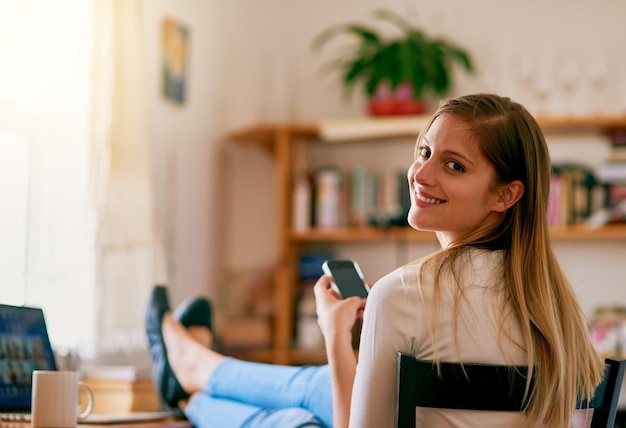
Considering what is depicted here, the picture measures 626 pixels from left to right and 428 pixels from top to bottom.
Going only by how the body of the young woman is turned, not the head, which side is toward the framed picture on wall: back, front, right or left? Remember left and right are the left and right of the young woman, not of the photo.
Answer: front

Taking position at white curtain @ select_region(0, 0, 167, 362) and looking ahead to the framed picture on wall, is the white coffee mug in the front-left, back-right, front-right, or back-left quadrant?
back-right

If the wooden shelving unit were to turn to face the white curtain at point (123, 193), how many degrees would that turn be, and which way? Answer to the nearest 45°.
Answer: approximately 45° to its right

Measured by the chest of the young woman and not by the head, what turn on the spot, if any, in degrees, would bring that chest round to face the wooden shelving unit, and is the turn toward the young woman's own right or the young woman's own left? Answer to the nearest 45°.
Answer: approximately 45° to the young woman's own right

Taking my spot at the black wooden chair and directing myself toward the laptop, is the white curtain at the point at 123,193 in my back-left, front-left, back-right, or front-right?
front-right

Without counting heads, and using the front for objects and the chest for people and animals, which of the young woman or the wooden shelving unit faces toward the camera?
the wooden shelving unit

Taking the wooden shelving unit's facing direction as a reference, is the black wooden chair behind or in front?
in front

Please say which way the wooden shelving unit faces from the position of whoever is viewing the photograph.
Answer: facing the viewer

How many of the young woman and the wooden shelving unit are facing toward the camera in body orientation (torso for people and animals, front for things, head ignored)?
1

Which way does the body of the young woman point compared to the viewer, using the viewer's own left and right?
facing away from the viewer and to the left of the viewer

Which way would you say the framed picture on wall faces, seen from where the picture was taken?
facing the viewer and to the right of the viewer

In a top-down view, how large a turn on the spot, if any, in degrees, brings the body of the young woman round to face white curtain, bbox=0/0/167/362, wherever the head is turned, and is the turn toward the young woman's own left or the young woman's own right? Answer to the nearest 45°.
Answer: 0° — they already face it

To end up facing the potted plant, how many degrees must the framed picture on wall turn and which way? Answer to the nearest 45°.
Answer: approximately 45° to its left
